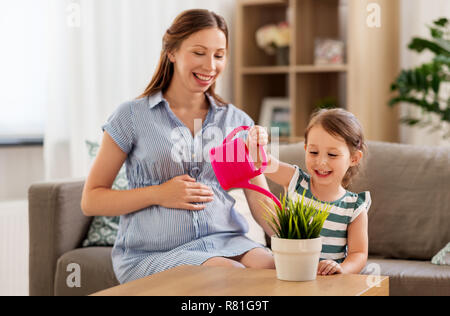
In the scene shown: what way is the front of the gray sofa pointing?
toward the camera

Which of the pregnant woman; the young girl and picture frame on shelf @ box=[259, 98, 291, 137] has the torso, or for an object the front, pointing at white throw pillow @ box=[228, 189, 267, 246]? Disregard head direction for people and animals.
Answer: the picture frame on shelf

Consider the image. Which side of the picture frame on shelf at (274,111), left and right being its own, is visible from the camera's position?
front

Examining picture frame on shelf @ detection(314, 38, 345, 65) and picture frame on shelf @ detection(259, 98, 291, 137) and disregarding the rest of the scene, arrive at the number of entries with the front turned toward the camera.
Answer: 2

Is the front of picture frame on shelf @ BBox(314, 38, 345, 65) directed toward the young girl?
yes

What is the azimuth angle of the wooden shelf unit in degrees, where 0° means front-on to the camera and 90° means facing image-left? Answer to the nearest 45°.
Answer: approximately 0°

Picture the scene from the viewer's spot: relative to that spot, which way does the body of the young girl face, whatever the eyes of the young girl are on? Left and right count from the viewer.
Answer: facing the viewer and to the left of the viewer

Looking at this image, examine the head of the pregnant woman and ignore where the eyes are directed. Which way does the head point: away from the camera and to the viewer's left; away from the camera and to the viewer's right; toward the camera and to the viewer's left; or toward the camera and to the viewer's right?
toward the camera and to the viewer's right

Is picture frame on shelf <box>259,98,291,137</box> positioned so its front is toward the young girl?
yes

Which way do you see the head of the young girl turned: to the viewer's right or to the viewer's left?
to the viewer's left

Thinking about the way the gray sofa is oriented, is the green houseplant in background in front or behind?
behind

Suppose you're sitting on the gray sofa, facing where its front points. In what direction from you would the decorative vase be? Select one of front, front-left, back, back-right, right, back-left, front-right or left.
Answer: back

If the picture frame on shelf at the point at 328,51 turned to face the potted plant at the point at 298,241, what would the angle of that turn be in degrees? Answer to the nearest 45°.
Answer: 0° — it already faces it

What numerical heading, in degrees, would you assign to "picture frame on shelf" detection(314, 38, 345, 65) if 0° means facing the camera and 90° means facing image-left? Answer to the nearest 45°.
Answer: approximately 0°

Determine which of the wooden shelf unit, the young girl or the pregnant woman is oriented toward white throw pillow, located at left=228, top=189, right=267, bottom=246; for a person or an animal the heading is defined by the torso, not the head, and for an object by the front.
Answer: the wooden shelf unit

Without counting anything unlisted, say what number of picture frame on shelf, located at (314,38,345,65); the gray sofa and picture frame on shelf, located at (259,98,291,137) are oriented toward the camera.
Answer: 3

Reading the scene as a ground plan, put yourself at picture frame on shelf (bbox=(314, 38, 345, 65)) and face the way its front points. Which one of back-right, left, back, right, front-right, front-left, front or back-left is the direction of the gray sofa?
front

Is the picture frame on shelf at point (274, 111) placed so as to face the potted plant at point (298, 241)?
yes
